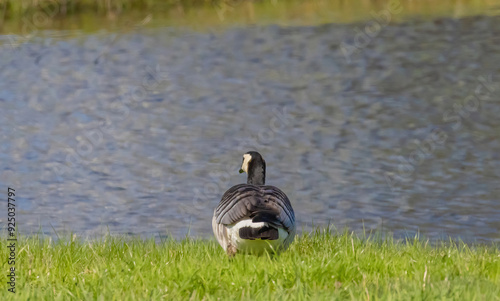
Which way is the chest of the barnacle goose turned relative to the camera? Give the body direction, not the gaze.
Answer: away from the camera
